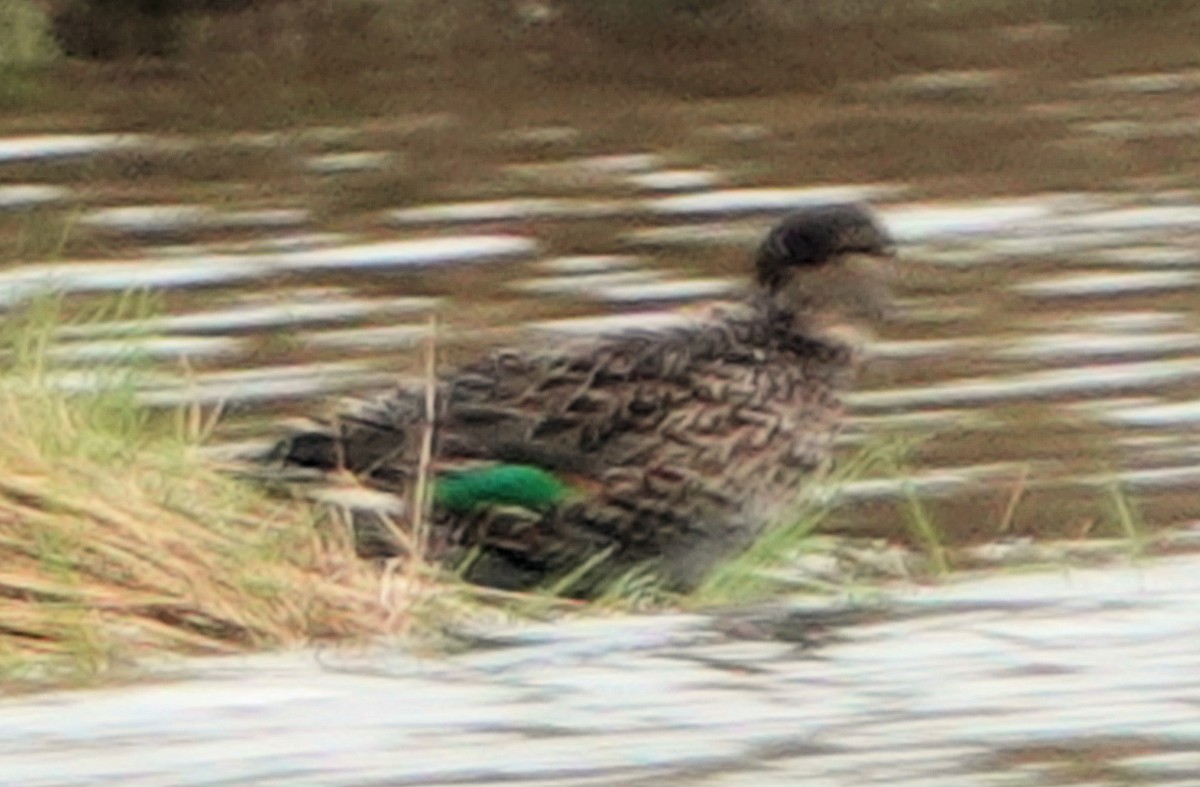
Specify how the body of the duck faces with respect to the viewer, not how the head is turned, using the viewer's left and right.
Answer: facing to the right of the viewer
